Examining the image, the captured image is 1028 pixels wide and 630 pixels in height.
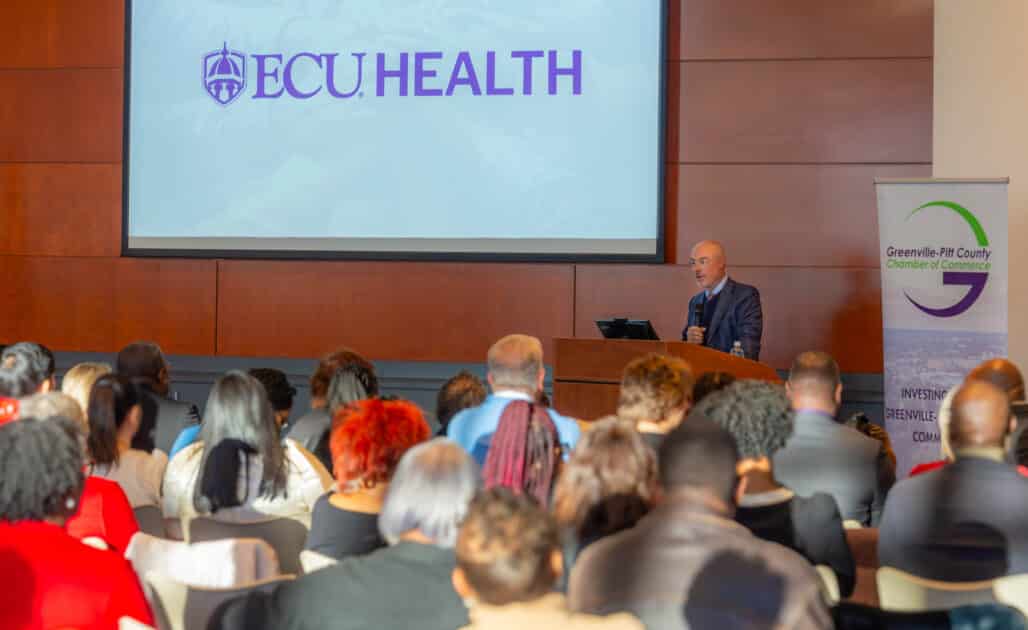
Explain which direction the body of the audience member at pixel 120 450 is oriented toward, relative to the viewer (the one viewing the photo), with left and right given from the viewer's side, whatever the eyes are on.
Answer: facing away from the viewer and to the right of the viewer

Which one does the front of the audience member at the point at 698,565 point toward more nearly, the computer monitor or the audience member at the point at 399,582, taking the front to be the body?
the computer monitor

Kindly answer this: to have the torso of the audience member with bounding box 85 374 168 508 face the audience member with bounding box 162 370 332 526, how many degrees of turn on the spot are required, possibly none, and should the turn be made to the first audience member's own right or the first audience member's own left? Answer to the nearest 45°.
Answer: approximately 90° to the first audience member's own right

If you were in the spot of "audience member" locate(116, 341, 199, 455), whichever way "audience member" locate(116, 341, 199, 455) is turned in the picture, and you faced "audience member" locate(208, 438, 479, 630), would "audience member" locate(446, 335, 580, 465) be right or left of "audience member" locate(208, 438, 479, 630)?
left

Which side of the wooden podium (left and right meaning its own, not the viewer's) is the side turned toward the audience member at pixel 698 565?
front

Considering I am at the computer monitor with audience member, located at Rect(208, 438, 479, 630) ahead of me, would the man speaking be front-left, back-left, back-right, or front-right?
back-left

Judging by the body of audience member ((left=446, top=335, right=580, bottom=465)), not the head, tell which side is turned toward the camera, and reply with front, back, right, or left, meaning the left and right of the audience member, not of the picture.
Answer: back

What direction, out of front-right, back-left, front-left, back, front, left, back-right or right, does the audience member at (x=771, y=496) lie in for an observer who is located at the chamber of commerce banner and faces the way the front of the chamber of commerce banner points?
front

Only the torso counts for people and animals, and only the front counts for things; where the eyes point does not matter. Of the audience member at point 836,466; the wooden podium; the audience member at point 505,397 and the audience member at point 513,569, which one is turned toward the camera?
the wooden podium

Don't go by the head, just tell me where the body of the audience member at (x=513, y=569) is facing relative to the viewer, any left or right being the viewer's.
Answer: facing away from the viewer

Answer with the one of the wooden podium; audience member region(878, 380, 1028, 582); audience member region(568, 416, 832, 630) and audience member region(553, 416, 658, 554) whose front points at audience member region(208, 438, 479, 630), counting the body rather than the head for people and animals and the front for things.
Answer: the wooden podium

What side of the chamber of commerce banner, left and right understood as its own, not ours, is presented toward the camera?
front

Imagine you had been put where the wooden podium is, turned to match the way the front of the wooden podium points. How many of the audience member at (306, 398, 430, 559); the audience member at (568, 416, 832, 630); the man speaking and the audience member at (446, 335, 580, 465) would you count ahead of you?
3

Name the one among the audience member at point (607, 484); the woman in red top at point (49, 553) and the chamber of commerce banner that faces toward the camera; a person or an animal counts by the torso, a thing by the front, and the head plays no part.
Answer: the chamber of commerce banner

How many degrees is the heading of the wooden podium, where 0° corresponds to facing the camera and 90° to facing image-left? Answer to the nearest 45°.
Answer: approximately 0°

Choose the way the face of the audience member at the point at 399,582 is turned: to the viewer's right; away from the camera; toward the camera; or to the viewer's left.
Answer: away from the camera

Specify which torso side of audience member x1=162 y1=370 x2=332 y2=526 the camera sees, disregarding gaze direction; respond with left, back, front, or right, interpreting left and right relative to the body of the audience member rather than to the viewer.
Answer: back

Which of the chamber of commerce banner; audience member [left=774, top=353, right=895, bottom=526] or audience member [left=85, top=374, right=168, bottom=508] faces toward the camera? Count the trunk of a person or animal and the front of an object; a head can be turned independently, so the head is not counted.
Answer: the chamber of commerce banner

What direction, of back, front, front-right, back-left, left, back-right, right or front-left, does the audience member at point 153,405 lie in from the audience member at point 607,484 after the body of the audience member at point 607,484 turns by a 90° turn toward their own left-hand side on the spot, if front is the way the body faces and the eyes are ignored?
front-right
